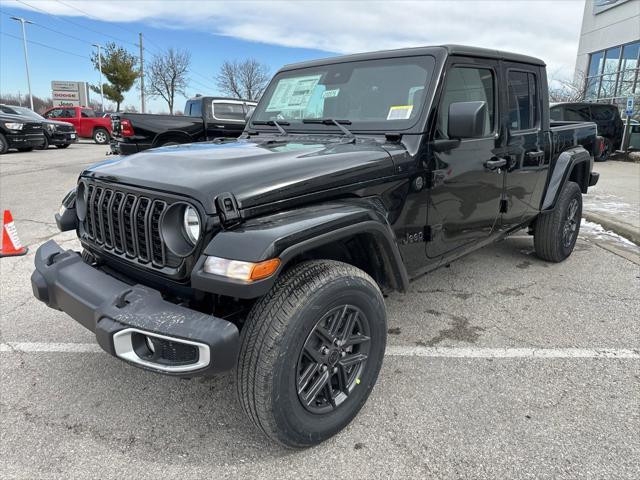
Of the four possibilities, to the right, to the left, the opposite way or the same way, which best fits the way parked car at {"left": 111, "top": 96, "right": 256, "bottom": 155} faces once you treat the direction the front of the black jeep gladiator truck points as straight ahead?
the opposite way

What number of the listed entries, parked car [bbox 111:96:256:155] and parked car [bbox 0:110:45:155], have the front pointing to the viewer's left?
0

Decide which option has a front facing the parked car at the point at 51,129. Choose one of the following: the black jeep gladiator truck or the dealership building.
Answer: the dealership building

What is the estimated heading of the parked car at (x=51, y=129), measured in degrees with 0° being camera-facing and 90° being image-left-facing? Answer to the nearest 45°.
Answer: approximately 315°

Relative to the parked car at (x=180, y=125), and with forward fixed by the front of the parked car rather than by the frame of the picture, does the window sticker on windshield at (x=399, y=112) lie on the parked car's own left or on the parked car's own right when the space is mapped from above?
on the parked car's own right

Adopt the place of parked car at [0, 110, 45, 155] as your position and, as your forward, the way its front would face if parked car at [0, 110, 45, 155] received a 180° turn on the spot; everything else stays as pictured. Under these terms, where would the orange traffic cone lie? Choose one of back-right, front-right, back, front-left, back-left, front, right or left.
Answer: back-left

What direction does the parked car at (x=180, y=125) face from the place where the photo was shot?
facing away from the viewer and to the right of the viewer

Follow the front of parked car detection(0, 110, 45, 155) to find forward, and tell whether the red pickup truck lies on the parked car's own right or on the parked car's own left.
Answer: on the parked car's own left

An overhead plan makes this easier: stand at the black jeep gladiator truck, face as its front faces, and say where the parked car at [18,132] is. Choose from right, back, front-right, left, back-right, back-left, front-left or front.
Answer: right

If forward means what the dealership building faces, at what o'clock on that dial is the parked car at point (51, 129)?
The parked car is roughly at 12 o'clock from the dealership building.

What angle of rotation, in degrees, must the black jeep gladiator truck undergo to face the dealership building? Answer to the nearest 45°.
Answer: approximately 180°
